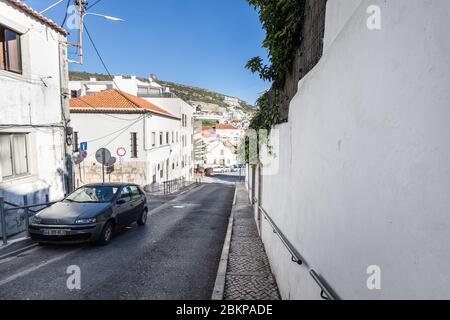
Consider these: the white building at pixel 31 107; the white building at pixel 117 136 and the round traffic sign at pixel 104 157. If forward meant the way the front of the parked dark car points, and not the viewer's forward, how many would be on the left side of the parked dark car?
0

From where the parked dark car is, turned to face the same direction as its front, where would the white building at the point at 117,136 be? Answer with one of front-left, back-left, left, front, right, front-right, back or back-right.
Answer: back-right

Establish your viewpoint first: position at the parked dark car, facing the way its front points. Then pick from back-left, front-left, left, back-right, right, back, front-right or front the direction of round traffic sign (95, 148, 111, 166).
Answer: back-right

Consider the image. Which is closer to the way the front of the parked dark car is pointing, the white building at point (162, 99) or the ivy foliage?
the ivy foliage

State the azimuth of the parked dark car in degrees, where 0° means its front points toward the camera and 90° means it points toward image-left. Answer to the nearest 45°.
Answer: approximately 45°

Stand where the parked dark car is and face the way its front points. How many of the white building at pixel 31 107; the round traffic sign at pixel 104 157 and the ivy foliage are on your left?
1

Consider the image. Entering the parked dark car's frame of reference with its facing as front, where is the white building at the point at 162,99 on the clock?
The white building is roughly at 5 o'clock from the parked dark car.

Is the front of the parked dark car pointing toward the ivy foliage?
no

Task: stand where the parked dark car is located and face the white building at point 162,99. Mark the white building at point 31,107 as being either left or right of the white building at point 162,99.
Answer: left

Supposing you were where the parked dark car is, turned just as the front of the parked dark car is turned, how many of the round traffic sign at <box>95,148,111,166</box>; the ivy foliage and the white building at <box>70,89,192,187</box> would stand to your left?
1

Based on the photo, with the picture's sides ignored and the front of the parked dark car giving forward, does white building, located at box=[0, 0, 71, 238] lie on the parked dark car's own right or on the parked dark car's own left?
on the parked dark car's own right
